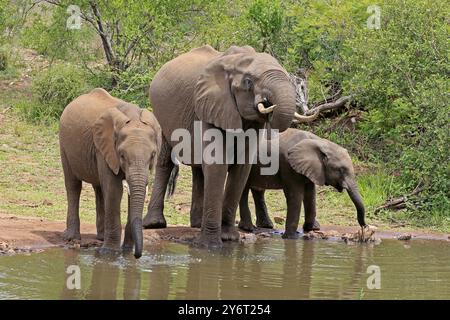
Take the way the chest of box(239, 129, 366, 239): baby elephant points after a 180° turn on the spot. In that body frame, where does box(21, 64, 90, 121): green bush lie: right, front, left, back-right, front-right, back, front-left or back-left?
front

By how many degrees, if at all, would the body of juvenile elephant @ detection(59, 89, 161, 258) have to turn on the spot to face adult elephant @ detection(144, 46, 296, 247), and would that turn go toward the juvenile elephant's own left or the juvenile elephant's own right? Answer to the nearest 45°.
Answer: approximately 90° to the juvenile elephant's own left

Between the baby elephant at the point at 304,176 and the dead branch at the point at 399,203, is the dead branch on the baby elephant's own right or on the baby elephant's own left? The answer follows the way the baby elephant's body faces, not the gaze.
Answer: on the baby elephant's own left

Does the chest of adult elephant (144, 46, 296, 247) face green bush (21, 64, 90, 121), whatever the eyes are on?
no

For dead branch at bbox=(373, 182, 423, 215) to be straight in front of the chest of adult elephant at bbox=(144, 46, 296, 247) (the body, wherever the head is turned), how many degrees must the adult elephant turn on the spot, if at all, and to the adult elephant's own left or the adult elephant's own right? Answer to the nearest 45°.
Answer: approximately 90° to the adult elephant's own left

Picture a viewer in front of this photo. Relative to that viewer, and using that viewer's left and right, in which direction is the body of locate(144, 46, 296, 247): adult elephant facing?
facing the viewer and to the right of the viewer

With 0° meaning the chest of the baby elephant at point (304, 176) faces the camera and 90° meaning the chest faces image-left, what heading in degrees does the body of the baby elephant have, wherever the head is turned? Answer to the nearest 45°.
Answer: approximately 315°

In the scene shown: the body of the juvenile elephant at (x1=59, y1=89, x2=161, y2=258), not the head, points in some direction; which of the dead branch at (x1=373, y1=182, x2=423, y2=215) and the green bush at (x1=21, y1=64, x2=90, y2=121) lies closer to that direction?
the dead branch

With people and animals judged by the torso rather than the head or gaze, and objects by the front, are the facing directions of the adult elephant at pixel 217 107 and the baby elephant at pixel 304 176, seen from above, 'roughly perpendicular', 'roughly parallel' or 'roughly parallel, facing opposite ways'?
roughly parallel

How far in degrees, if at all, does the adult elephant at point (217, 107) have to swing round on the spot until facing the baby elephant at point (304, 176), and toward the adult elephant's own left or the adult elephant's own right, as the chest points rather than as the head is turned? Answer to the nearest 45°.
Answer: approximately 90° to the adult elephant's own left

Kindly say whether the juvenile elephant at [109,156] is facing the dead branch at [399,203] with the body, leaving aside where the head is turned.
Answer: no
